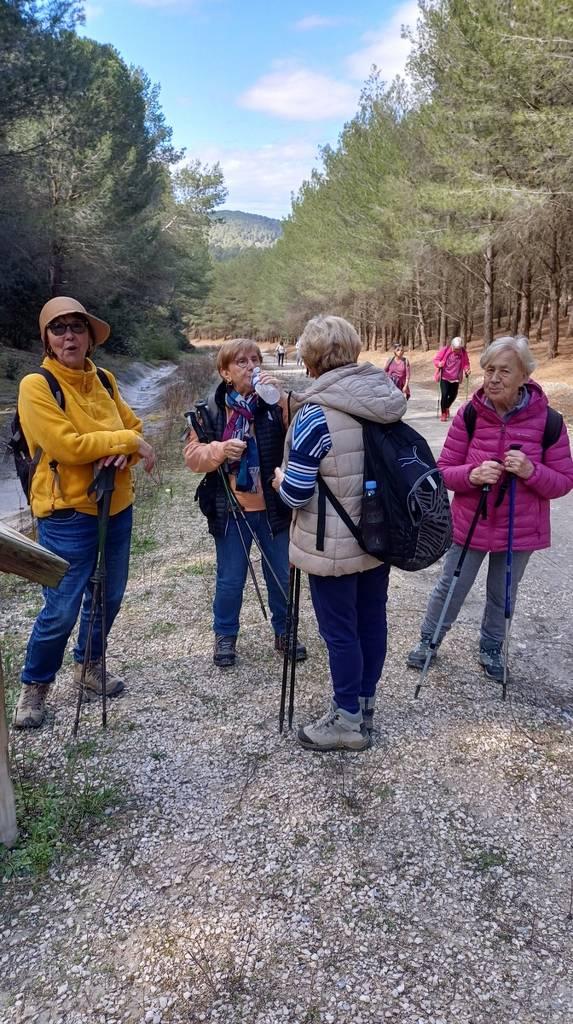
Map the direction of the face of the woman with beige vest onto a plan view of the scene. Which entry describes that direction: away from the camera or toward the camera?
away from the camera

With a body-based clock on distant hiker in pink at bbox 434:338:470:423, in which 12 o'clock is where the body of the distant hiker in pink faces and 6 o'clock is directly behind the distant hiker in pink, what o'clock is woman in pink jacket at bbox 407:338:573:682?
The woman in pink jacket is roughly at 12 o'clock from the distant hiker in pink.

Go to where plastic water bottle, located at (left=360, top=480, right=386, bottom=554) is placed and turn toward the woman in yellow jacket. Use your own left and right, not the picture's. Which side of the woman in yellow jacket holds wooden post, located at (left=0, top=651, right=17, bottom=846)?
left

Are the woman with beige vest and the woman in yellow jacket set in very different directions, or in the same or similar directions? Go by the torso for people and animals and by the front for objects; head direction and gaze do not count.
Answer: very different directions

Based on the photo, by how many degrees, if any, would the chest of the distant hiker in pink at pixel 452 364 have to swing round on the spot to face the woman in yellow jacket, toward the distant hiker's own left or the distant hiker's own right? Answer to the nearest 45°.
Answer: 0° — they already face them

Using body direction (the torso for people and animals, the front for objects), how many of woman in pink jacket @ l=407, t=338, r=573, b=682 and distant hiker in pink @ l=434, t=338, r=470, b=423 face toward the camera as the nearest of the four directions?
2
